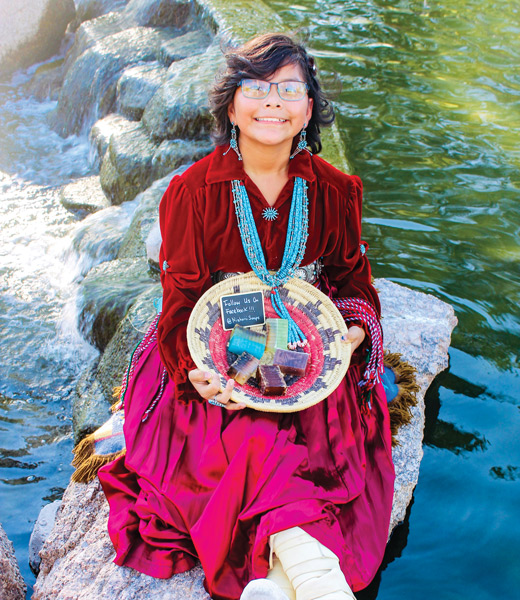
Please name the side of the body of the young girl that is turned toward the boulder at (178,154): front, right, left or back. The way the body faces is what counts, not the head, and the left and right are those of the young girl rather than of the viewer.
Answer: back

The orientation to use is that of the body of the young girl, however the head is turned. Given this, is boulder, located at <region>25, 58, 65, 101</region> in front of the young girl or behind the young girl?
behind

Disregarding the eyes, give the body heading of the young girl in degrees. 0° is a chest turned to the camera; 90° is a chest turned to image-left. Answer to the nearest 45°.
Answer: approximately 0°

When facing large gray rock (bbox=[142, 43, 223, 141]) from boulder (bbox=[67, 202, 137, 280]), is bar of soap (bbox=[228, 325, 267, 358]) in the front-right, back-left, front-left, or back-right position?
back-right

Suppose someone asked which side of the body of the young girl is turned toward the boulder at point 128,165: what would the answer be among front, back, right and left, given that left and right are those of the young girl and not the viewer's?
back

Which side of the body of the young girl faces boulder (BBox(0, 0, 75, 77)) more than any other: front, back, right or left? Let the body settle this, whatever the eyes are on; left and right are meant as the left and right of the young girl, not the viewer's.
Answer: back

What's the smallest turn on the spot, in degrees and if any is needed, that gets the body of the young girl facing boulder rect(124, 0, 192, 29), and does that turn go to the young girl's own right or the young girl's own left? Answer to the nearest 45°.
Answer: approximately 180°

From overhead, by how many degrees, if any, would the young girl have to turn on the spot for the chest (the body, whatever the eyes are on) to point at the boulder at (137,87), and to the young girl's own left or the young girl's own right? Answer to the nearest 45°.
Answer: approximately 180°

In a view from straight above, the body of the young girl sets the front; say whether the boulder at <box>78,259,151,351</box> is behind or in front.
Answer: behind
